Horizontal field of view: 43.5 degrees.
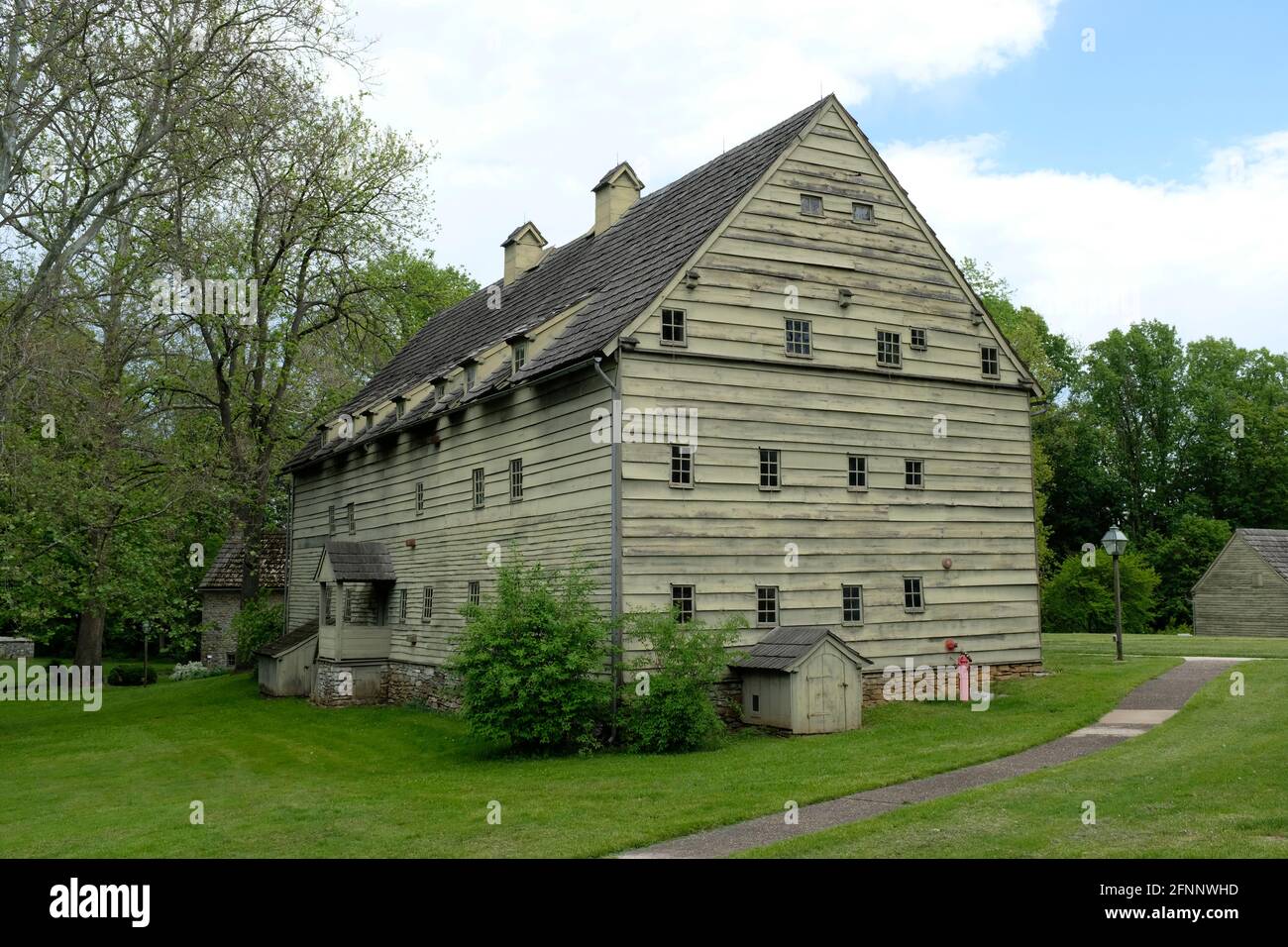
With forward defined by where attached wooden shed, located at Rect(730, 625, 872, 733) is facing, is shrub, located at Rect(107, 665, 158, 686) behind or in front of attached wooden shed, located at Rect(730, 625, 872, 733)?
behind

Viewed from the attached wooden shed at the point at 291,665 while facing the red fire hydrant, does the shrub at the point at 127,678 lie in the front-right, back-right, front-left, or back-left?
back-left

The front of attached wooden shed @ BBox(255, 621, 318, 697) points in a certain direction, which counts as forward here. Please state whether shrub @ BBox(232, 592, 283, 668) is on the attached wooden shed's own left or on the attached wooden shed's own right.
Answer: on the attached wooden shed's own right

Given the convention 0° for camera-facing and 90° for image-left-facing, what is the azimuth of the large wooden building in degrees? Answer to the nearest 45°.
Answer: approximately 45°

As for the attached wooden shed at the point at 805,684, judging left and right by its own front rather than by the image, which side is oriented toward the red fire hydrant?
left

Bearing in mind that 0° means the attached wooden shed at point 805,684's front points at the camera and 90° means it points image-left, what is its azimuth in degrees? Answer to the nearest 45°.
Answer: approximately 315°
